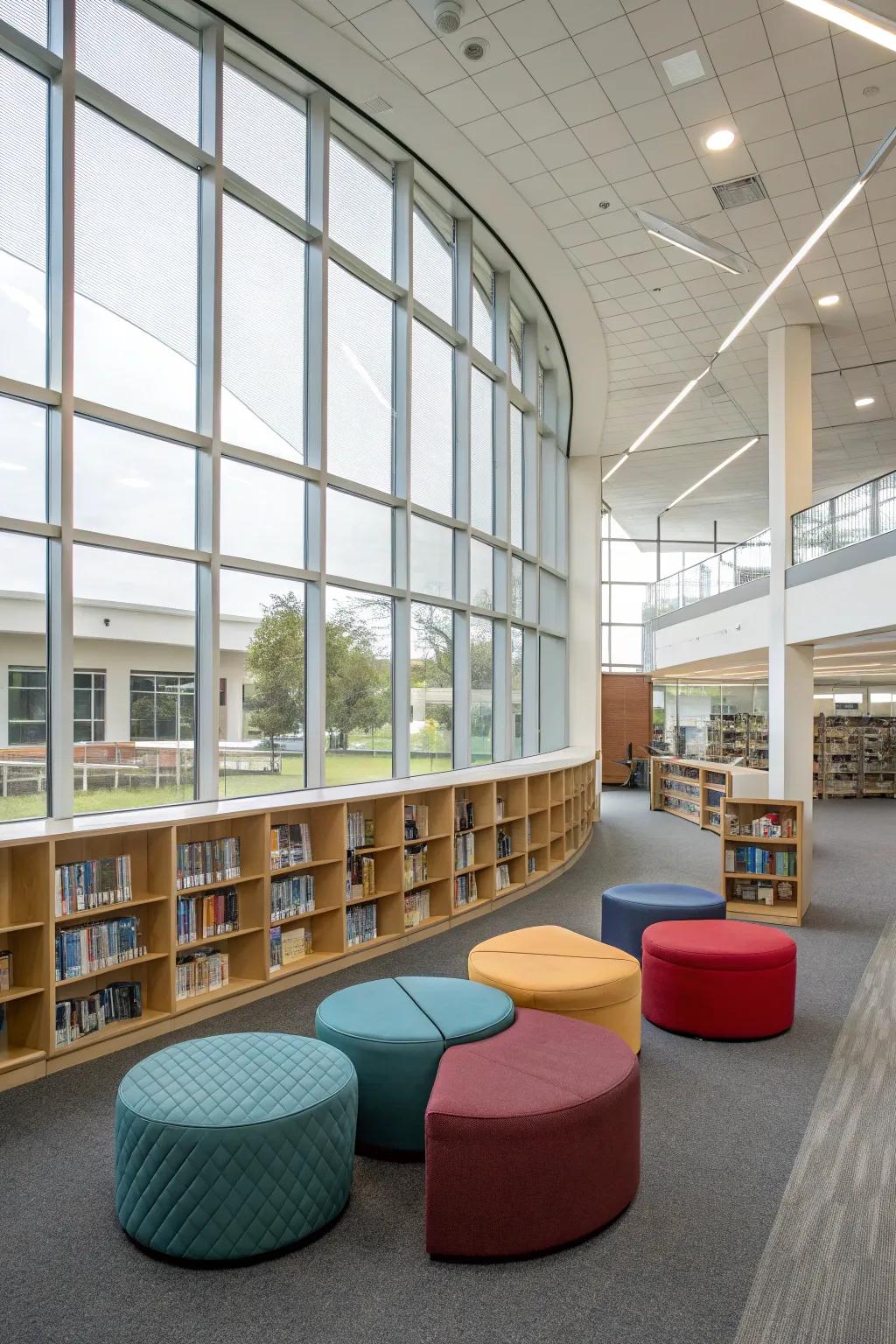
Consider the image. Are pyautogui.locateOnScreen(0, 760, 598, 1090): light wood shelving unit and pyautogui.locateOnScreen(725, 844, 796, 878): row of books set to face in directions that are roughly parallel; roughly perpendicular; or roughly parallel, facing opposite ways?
roughly perpendicular

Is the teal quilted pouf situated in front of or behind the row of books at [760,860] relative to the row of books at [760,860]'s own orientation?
in front

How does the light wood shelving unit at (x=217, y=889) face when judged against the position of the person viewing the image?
facing the viewer and to the right of the viewer

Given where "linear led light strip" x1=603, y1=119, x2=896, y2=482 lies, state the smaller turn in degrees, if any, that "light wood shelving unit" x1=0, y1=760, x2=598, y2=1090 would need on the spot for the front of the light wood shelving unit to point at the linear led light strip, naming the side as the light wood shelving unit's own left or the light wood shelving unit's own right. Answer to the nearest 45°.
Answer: approximately 90° to the light wood shelving unit's own left

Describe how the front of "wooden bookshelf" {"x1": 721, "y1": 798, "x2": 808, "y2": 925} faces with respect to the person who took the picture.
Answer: facing the viewer

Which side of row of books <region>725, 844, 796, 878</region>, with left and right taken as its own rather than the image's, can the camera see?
front

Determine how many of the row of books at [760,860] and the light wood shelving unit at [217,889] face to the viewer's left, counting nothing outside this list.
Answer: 0

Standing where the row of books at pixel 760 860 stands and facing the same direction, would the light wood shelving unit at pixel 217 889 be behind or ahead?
ahead

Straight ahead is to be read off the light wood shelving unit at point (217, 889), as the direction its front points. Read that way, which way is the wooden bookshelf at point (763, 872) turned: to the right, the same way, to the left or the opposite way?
to the right

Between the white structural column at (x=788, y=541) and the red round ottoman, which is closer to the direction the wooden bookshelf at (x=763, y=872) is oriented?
the red round ottoman

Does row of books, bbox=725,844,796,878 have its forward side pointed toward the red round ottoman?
yes
